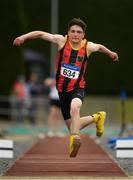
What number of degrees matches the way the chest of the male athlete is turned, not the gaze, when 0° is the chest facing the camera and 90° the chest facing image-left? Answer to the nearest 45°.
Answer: approximately 0°
